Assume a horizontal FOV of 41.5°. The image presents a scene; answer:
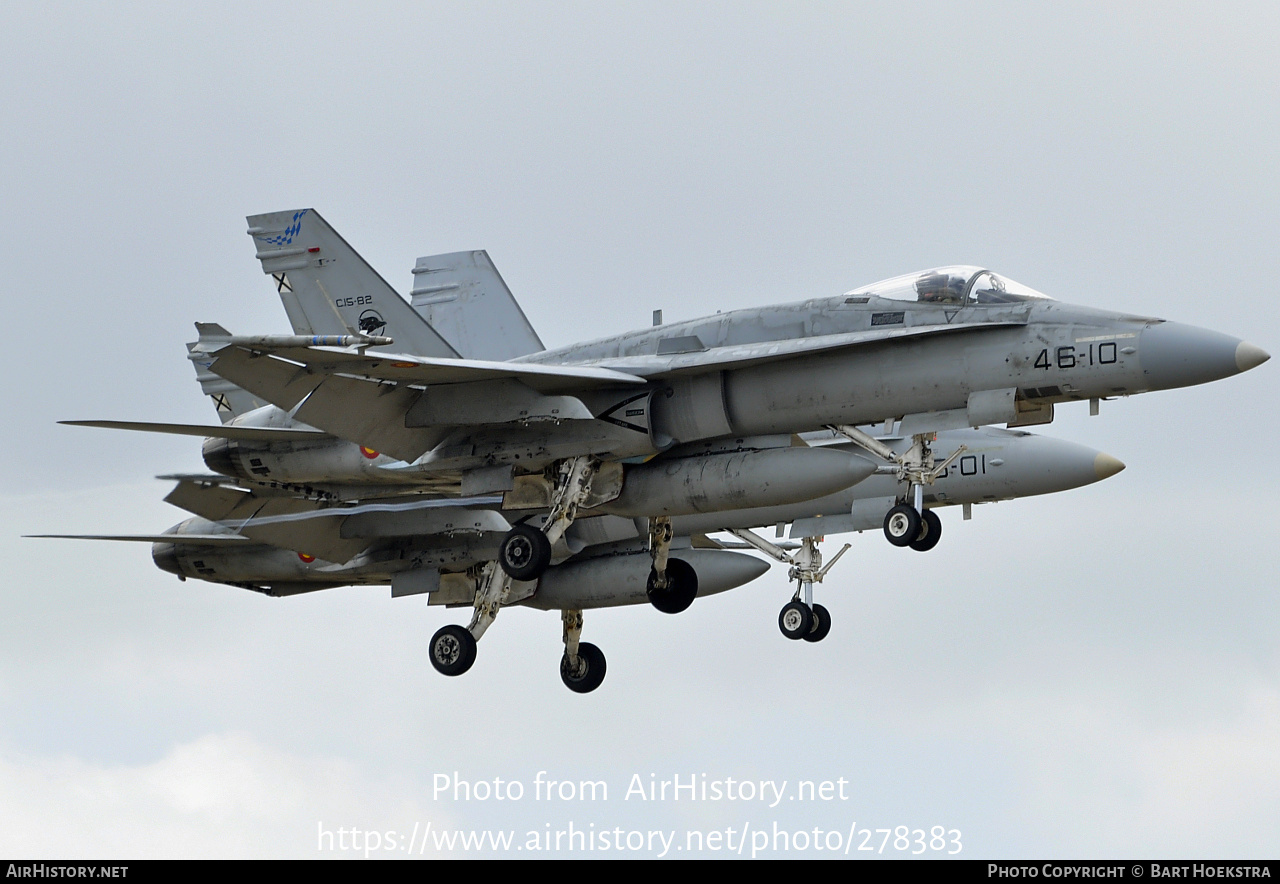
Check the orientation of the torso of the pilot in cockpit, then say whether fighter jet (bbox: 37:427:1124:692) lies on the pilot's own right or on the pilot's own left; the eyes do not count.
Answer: on the pilot's own left

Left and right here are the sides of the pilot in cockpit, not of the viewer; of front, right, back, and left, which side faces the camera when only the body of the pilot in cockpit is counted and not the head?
right
